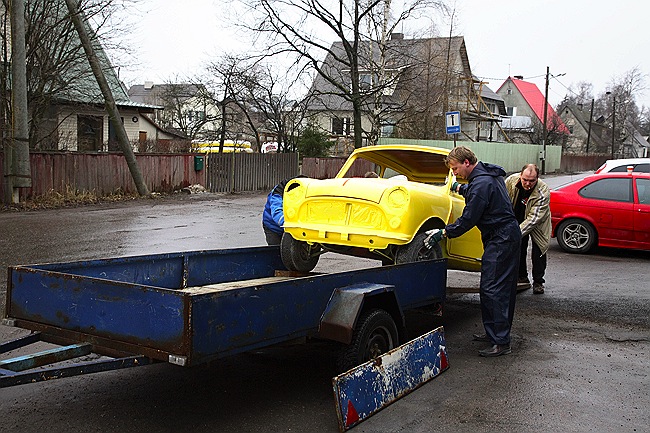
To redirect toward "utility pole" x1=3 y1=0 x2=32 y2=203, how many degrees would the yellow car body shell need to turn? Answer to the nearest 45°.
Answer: approximately 90° to its right

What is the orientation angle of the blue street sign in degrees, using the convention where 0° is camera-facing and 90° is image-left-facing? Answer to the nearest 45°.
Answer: approximately 0°

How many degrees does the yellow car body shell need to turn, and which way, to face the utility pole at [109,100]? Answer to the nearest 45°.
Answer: approximately 90° to its right

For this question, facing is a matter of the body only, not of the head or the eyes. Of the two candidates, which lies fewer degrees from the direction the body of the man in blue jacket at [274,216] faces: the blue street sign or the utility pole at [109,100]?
the blue street sign

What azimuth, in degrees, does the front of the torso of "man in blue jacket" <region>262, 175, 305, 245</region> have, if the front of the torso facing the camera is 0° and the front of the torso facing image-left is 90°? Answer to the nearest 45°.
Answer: approximately 270°

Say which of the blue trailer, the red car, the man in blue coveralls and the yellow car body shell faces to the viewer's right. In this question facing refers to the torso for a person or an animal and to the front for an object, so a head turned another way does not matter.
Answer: the red car

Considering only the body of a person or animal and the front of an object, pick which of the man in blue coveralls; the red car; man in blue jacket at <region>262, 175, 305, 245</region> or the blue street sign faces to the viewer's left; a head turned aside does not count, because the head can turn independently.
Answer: the man in blue coveralls

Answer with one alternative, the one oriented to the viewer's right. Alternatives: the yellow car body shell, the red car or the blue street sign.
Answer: the red car

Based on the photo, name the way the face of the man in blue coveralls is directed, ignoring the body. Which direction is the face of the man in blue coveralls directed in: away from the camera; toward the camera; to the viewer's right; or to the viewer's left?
to the viewer's left

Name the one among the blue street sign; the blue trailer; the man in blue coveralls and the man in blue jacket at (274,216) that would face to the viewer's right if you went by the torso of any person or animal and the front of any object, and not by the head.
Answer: the man in blue jacket

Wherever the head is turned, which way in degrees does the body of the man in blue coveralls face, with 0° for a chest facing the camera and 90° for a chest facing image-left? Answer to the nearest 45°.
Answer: approximately 90°

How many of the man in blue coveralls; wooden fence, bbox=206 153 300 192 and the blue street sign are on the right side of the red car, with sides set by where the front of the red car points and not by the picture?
1

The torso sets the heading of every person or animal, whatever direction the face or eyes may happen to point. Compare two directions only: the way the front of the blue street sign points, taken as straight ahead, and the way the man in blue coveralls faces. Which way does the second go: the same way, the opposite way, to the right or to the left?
to the right
